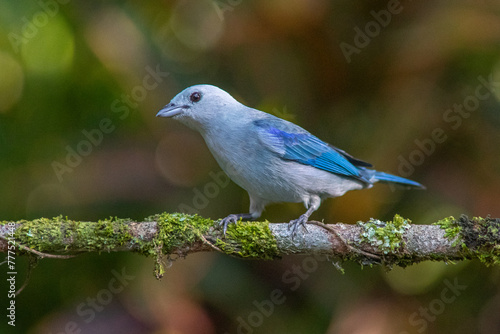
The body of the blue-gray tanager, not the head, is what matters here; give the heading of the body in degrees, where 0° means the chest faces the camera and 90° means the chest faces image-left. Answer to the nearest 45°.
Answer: approximately 90°
